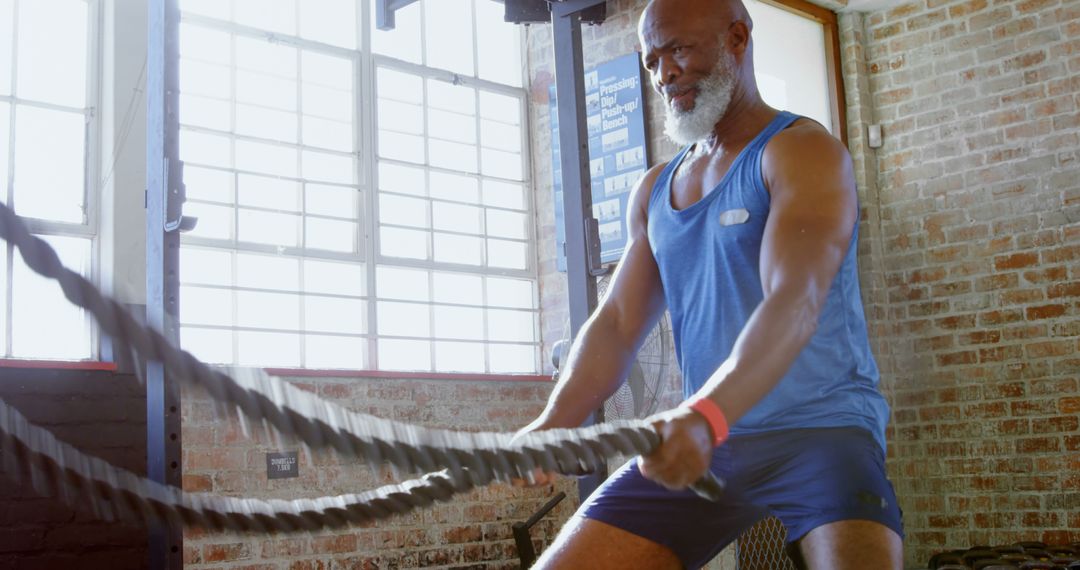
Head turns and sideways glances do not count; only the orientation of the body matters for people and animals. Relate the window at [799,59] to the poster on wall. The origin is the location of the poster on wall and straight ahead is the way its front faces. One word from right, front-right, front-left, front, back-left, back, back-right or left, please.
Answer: back-left

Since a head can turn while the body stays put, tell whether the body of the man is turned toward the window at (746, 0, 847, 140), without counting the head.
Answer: no

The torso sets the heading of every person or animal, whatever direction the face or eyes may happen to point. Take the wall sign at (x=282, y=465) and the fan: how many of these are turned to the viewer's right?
0

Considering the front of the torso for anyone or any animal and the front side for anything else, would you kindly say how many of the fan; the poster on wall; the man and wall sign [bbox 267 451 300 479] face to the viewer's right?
0

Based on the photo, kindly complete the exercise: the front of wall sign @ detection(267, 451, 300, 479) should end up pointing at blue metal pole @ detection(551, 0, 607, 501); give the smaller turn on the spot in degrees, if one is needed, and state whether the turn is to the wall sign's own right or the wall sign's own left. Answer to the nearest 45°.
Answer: approximately 45° to the wall sign's own left

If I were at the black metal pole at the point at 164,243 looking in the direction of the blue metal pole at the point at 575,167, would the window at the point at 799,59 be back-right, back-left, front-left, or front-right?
front-left

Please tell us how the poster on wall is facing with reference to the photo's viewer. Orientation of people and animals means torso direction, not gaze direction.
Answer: facing the viewer and to the left of the viewer

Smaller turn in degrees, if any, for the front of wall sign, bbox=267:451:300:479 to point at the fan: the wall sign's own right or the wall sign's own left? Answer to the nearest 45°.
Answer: approximately 45° to the wall sign's own left

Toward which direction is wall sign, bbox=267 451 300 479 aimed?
toward the camera

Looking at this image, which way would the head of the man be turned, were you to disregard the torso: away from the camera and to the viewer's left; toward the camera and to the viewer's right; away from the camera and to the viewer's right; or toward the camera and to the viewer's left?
toward the camera and to the viewer's left

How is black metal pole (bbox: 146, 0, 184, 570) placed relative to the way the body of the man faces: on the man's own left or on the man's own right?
on the man's own right

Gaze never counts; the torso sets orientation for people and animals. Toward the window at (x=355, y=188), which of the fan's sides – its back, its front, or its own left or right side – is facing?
back
